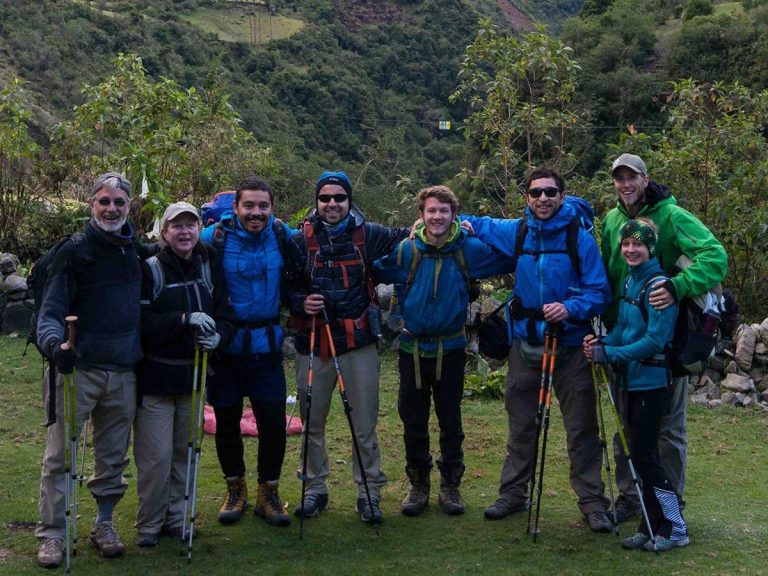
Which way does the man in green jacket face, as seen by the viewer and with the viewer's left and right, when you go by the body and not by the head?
facing the viewer and to the left of the viewer

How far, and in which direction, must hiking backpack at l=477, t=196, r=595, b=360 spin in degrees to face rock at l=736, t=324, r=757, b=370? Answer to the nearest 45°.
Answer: approximately 45° to its right
